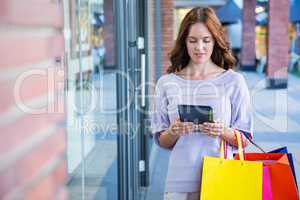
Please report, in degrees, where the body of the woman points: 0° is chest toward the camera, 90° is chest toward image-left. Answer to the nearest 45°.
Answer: approximately 0°

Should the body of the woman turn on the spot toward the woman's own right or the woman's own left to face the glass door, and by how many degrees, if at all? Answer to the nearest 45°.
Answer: approximately 135° to the woman's own right

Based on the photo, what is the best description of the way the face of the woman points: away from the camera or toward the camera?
toward the camera
